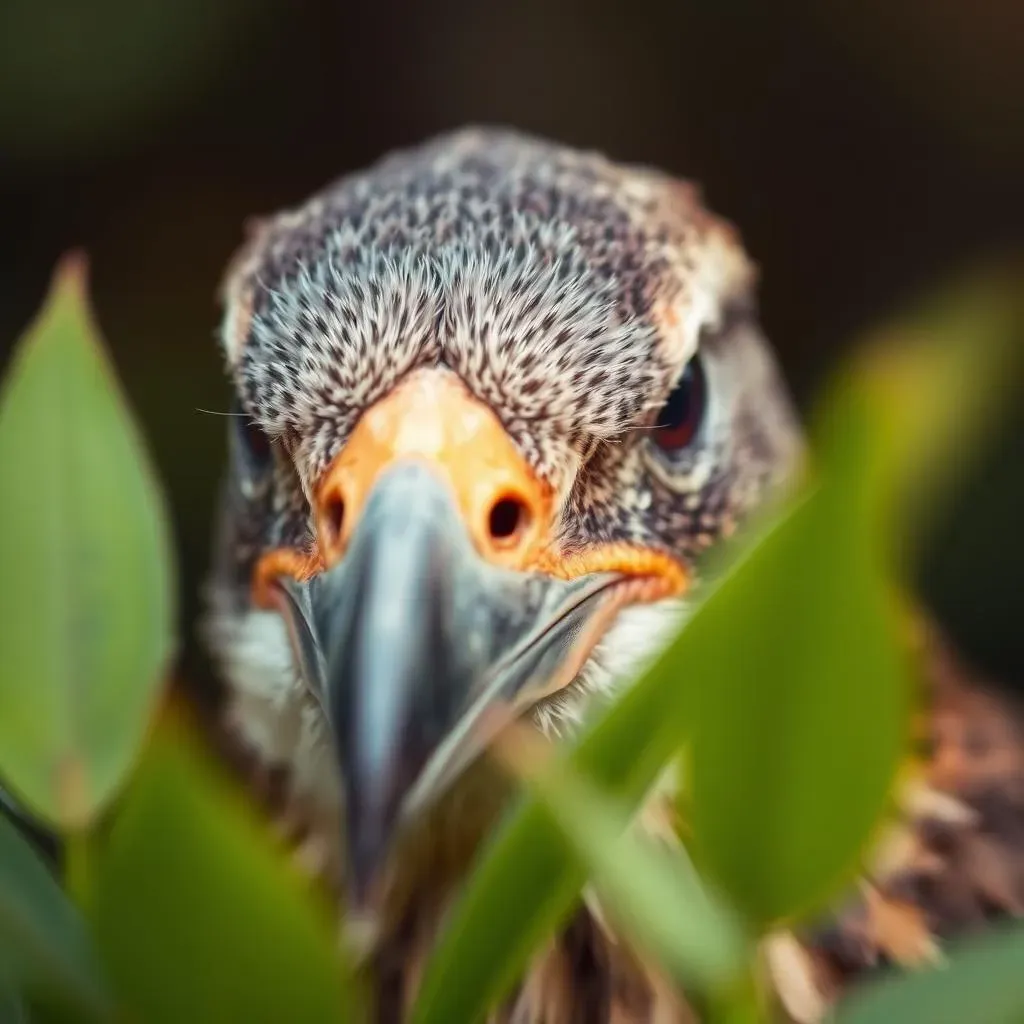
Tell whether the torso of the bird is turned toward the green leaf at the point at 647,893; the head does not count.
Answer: yes

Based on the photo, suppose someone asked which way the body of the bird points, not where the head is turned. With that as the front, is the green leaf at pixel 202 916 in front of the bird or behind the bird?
in front

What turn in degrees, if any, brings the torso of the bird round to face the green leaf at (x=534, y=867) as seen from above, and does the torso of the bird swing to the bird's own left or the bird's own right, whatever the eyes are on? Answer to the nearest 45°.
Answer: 0° — it already faces it

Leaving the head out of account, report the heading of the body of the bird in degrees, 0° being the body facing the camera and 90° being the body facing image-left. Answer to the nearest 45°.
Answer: approximately 0°

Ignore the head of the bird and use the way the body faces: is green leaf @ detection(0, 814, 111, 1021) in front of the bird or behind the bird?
in front
